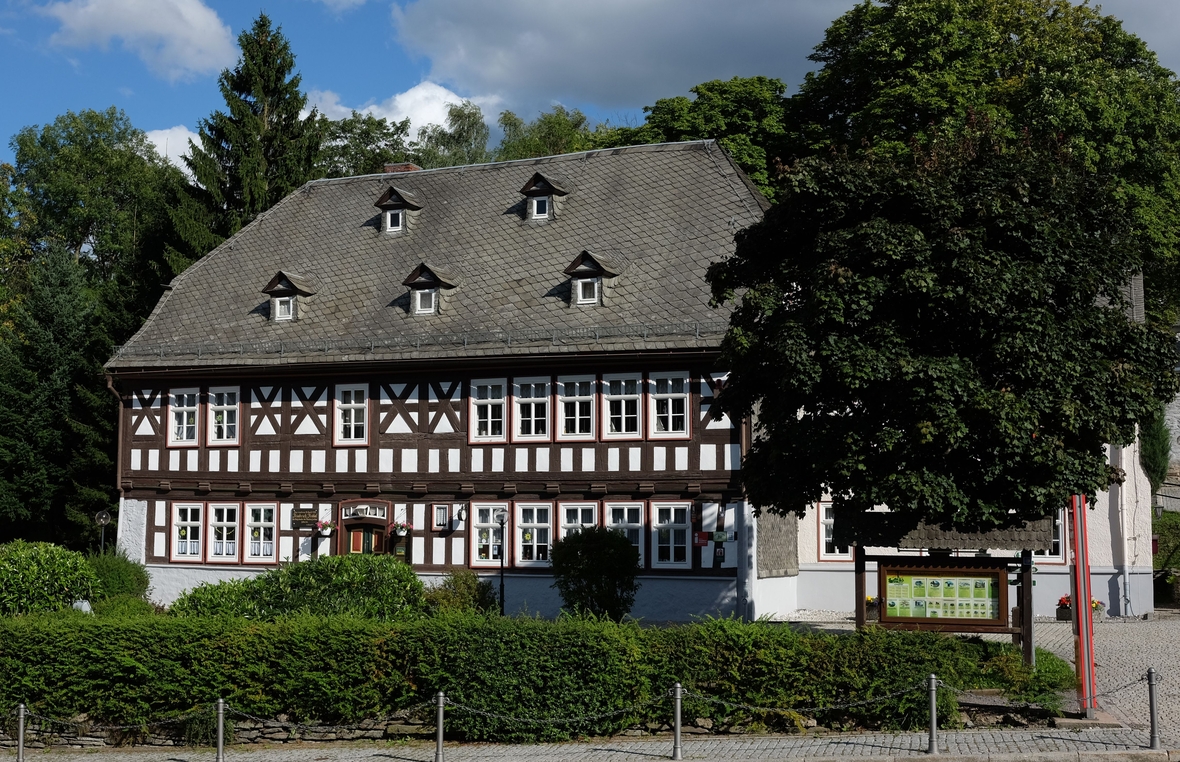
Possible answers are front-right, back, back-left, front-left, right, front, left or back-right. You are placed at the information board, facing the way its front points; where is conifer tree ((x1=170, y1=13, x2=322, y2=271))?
back-right

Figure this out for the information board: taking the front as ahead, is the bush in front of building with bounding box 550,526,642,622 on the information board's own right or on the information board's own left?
on the information board's own right

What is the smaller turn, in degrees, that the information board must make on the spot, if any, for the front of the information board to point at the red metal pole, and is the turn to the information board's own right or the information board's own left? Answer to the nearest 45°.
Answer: approximately 45° to the information board's own left

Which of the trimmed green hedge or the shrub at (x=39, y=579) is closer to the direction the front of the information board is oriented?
the trimmed green hedge

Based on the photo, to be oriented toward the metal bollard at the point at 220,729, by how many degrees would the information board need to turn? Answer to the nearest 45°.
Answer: approximately 45° to its right

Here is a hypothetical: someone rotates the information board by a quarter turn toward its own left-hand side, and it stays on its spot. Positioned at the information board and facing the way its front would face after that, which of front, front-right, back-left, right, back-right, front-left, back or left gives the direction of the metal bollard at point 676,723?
back-right

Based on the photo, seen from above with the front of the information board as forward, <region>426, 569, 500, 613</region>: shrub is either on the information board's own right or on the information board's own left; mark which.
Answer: on the information board's own right

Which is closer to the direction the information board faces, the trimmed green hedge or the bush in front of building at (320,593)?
the trimmed green hedge

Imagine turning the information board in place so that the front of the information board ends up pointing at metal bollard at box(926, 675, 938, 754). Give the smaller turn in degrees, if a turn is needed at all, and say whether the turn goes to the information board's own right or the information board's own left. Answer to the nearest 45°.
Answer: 0° — it already faces it

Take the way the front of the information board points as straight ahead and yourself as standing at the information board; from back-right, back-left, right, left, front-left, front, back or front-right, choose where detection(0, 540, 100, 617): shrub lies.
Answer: right

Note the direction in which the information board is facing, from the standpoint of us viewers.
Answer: facing the viewer
